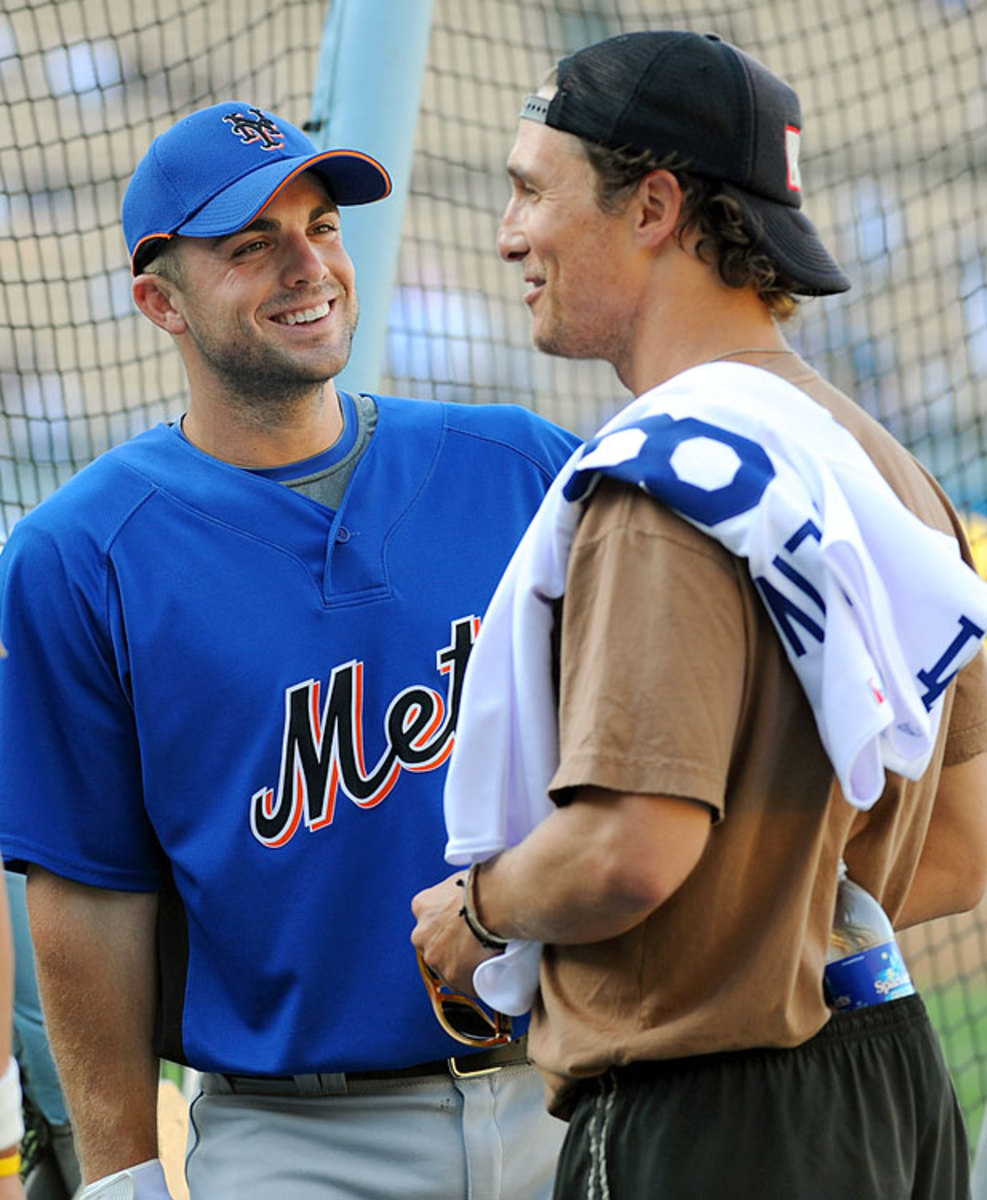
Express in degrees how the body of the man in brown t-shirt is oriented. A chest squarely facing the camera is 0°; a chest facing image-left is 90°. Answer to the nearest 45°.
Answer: approximately 135°

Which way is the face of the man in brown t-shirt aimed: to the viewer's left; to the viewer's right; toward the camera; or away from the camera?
to the viewer's left

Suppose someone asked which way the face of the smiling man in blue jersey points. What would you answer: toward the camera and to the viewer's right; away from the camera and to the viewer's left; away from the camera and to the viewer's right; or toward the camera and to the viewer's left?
toward the camera and to the viewer's right

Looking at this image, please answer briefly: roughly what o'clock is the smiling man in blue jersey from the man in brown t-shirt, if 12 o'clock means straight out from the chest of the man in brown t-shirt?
The smiling man in blue jersey is roughly at 12 o'clock from the man in brown t-shirt.

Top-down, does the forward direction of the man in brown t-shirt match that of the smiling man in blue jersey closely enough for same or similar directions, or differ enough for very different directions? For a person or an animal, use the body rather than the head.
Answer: very different directions

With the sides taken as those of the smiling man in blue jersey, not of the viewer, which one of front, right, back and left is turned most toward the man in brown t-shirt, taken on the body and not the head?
front

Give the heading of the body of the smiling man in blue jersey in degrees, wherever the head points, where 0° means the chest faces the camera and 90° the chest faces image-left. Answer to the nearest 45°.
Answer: approximately 315°
